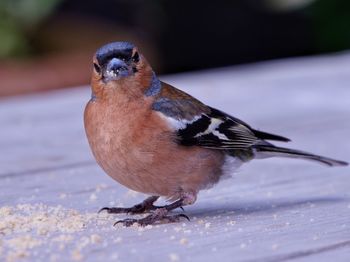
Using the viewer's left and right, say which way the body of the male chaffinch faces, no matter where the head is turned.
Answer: facing the viewer and to the left of the viewer

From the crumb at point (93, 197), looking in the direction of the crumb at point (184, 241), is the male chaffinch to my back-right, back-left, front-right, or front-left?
front-left
